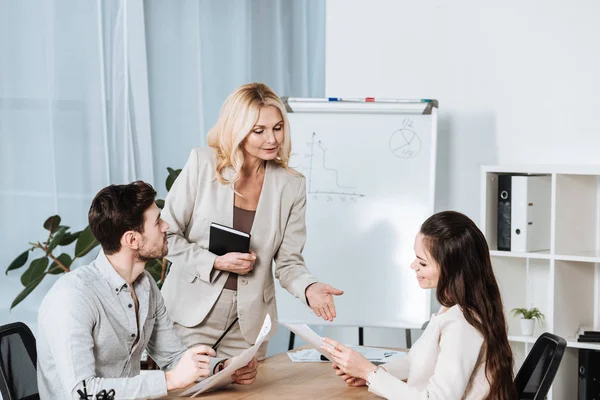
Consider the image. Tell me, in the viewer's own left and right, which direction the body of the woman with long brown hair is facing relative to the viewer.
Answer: facing to the left of the viewer

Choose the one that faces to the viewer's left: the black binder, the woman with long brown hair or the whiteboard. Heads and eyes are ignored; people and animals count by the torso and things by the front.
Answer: the woman with long brown hair

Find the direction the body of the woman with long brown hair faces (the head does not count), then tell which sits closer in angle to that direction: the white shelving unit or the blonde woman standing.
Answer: the blonde woman standing

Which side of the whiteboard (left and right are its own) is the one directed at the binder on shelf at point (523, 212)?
left

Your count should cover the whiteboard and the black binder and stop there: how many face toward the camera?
2

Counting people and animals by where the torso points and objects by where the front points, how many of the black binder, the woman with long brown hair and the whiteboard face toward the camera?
2

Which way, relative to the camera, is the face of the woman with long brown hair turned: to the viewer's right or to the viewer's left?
to the viewer's left

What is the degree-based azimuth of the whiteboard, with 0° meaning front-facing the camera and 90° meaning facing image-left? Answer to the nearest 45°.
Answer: approximately 0°

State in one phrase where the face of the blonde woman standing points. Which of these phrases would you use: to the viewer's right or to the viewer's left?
to the viewer's right

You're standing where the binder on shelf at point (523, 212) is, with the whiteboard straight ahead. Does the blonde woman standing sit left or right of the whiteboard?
left

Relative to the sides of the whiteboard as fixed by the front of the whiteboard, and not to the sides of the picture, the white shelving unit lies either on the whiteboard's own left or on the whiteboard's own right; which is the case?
on the whiteboard's own left
